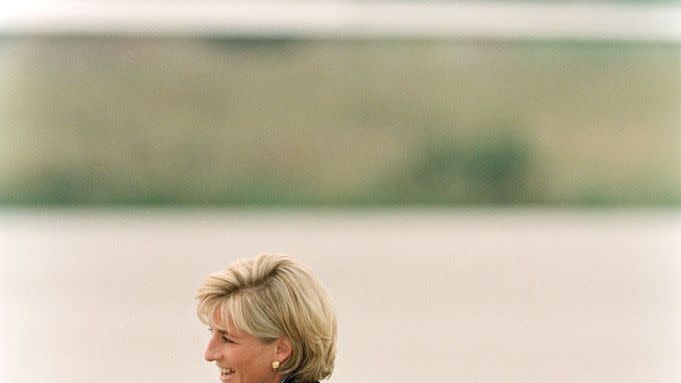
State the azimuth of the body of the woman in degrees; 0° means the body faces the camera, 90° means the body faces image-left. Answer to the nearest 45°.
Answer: approximately 90°

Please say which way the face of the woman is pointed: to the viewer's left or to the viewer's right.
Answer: to the viewer's left
